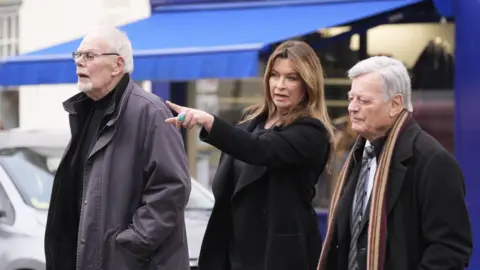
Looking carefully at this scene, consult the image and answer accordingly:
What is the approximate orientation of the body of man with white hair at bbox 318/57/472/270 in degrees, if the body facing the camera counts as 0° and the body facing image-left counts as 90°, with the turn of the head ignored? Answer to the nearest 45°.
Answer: approximately 45°

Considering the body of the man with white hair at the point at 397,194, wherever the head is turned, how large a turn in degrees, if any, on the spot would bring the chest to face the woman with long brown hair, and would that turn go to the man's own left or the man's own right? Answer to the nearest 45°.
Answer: approximately 90° to the man's own right

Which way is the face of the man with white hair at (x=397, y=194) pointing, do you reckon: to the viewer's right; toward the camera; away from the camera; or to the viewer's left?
to the viewer's left

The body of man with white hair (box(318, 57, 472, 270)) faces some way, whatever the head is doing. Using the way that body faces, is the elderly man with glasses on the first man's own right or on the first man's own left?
on the first man's own right

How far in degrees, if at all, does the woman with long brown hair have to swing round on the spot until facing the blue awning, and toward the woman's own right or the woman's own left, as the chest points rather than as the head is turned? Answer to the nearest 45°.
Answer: approximately 135° to the woman's own right
